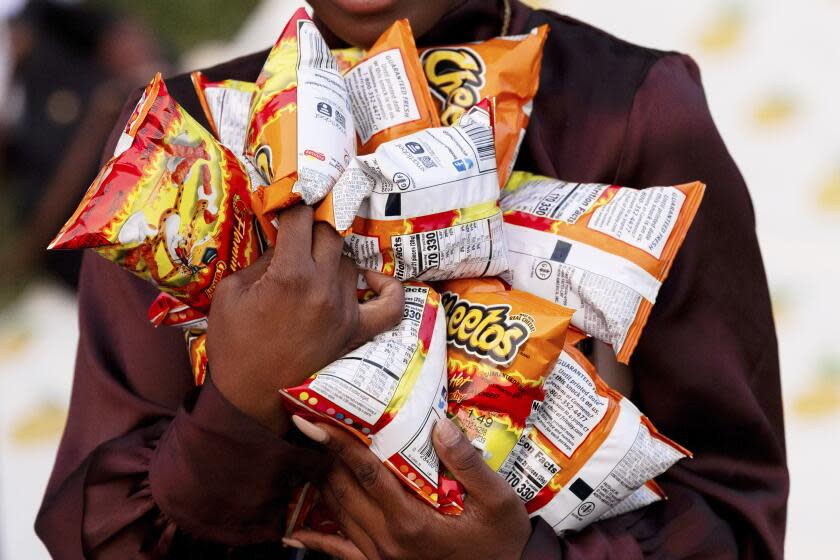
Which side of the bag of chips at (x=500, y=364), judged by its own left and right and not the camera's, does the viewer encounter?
front

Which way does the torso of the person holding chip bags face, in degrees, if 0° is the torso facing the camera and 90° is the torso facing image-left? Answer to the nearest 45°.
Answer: approximately 0°
